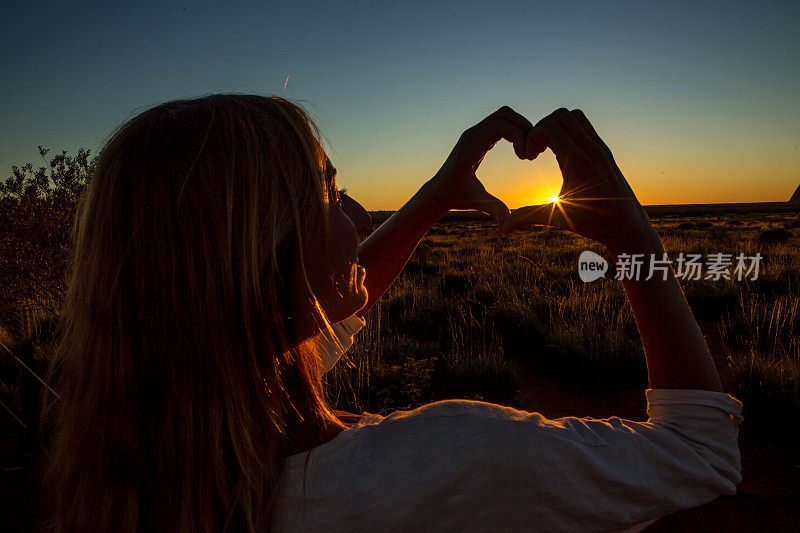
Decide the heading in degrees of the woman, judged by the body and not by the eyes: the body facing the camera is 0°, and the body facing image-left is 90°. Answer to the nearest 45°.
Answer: approximately 225°

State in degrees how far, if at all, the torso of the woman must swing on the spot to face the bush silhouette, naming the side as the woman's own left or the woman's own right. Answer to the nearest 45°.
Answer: approximately 90° to the woman's own left

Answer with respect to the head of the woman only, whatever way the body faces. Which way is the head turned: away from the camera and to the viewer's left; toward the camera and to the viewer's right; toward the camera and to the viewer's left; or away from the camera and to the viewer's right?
away from the camera and to the viewer's right
